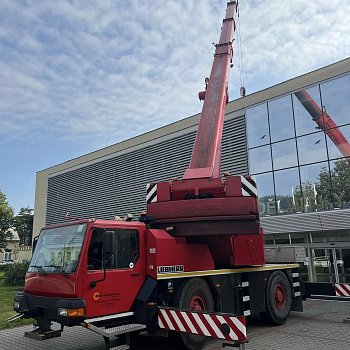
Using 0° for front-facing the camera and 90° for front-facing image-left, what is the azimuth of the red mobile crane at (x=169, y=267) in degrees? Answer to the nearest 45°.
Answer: approximately 45°

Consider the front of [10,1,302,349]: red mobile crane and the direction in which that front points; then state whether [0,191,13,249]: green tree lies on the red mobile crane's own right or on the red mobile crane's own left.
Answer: on the red mobile crane's own right
